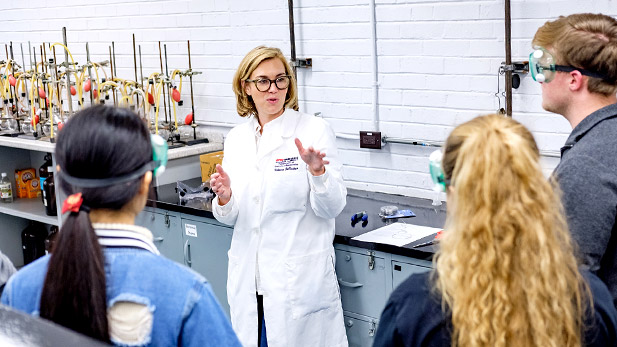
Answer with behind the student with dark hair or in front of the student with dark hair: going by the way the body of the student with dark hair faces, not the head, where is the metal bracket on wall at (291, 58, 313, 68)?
in front

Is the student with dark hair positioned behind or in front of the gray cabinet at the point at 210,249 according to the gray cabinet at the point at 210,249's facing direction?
in front

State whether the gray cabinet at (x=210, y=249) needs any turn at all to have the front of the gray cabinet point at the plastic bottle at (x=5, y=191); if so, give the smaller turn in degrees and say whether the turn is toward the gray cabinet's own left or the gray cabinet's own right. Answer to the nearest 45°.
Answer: approximately 90° to the gray cabinet's own right

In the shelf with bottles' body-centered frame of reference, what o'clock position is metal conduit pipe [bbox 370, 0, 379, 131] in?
The metal conduit pipe is roughly at 9 o'clock from the shelf with bottles.

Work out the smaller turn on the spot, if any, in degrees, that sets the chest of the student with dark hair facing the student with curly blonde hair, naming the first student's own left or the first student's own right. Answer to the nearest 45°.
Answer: approximately 45° to the first student's own right

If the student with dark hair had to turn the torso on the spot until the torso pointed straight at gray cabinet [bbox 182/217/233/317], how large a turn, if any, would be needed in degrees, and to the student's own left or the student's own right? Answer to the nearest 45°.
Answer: approximately 45° to the student's own left

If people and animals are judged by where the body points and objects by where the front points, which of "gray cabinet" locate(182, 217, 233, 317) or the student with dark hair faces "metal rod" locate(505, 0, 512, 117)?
the student with dark hair

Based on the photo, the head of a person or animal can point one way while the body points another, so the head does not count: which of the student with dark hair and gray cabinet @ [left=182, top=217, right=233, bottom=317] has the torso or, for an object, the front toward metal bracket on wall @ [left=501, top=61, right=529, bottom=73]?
the student with dark hair

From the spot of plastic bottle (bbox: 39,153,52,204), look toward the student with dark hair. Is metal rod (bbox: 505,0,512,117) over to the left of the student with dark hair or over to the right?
left

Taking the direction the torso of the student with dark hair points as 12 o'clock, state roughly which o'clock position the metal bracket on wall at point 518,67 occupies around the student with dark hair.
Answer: The metal bracket on wall is roughly at 12 o'clock from the student with dark hair.

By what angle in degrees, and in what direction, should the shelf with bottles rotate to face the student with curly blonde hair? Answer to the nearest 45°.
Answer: approximately 45° to its left

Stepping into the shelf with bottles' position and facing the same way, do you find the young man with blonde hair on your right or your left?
on your left

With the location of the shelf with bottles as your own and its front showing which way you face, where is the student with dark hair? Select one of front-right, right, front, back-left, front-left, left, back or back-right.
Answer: front-left

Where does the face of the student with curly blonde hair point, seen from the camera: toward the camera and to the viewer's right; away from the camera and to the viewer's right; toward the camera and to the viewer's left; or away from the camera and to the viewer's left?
away from the camera and to the viewer's left

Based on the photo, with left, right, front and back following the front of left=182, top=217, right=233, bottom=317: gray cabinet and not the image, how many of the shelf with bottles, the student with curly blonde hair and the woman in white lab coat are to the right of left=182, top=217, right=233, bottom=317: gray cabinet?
1

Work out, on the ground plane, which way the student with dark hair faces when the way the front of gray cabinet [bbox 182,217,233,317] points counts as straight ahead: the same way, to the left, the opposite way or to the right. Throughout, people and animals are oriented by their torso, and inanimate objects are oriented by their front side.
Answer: the opposite way

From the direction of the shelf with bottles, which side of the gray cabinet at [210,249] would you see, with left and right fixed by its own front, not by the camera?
right

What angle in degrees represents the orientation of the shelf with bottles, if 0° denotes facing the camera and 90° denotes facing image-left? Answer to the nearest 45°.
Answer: approximately 45°

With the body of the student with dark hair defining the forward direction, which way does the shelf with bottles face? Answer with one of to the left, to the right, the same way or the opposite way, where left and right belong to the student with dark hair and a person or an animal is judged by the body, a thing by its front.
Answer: the opposite way
